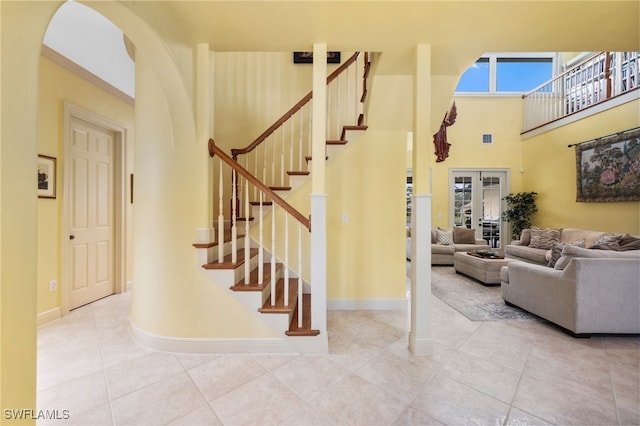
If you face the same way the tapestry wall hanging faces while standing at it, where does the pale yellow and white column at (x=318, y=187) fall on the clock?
The pale yellow and white column is roughly at 11 o'clock from the tapestry wall hanging.

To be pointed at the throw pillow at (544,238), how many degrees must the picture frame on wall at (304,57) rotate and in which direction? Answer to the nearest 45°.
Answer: approximately 90° to its left

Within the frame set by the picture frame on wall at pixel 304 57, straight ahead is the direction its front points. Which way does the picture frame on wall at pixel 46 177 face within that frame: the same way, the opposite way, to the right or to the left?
to the left

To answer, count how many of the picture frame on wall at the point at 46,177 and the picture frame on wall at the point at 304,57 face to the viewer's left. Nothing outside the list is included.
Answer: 0

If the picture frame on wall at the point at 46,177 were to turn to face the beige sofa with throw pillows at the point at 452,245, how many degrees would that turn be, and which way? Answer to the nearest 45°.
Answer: approximately 45° to its left

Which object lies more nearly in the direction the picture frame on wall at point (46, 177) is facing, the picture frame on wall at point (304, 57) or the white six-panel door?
the picture frame on wall

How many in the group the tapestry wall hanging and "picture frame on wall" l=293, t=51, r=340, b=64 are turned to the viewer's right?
0

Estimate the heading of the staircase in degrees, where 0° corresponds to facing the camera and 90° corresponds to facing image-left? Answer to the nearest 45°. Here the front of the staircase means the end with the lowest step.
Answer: approximately 315°

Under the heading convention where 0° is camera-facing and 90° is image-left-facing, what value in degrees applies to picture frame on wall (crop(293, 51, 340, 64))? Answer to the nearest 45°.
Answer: approximately 0°

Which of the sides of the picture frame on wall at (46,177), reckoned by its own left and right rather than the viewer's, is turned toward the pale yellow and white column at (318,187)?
front
